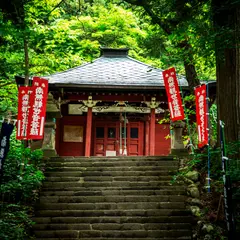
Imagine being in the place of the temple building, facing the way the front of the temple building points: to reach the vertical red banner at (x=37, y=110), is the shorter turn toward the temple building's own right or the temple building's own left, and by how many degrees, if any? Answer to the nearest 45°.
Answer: approximately 45° to the temple building's own right

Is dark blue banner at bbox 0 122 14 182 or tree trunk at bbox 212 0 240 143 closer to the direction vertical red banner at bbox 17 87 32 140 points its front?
the dark blue banner

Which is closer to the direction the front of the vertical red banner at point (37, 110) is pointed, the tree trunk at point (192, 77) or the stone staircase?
the stone staircase

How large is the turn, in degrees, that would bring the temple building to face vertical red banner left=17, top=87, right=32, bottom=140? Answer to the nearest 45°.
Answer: approximately 45° to its right

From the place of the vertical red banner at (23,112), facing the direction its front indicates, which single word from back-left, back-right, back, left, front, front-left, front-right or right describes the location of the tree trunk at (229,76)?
front-left

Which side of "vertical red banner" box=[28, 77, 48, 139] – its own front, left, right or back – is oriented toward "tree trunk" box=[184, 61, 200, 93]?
left

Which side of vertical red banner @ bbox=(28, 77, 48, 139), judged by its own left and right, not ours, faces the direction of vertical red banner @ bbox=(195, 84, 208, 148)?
left
